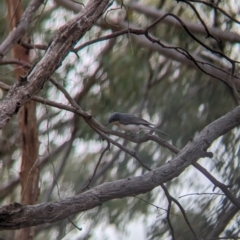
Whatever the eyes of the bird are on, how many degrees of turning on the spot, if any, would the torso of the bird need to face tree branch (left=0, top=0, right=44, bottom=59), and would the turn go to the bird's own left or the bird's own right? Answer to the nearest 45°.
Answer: approximately 45° to the bird's own left

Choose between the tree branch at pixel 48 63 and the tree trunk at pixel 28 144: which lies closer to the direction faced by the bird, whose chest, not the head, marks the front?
the tree branch

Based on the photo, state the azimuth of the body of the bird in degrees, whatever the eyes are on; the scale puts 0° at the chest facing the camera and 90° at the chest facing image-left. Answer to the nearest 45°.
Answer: approximately 90°
